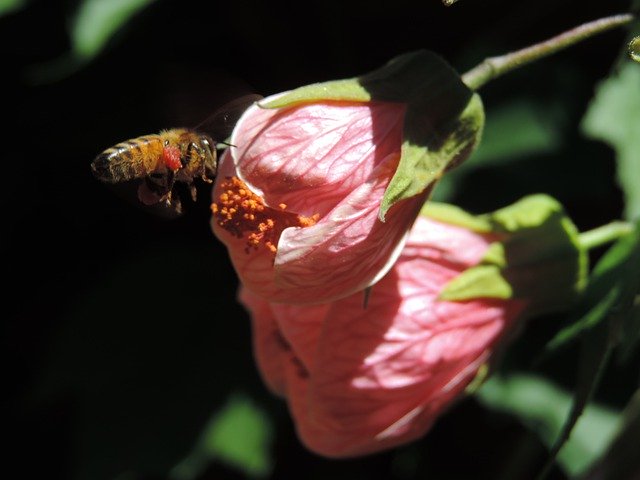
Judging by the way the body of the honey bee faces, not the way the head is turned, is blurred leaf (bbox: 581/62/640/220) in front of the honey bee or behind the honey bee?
in front

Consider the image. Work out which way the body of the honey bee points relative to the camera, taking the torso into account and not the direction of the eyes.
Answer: to the viewer's right
